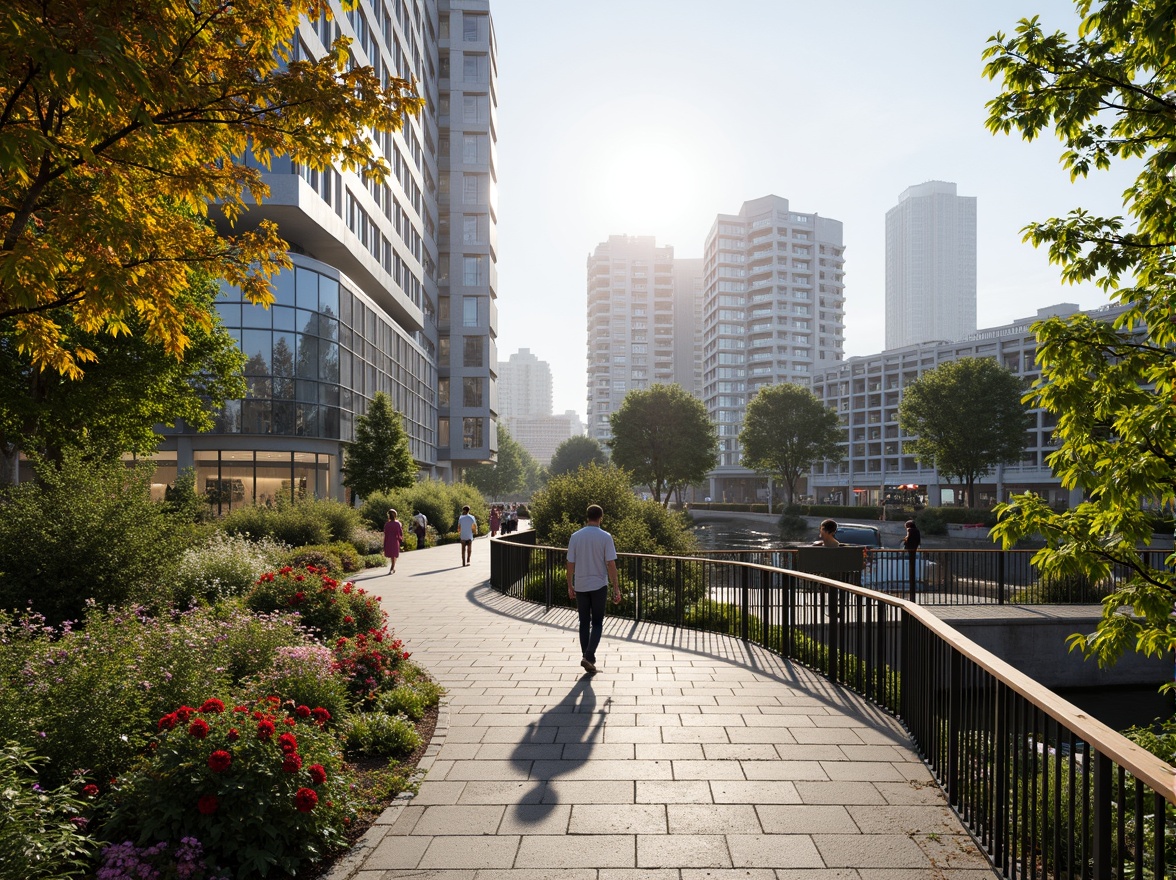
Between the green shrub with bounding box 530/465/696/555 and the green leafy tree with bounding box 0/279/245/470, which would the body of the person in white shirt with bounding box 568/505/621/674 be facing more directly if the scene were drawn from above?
the green shrub

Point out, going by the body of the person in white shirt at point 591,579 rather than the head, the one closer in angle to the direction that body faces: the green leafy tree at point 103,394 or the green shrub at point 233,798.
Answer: the green leafy tree

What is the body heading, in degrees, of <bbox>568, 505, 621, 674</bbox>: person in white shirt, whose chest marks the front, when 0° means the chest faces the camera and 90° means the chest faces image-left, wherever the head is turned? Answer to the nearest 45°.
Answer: approximately 180°

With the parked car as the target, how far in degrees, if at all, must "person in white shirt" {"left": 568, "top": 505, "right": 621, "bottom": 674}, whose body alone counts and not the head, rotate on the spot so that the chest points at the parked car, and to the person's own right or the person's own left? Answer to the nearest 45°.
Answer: approximately 45° to the person's own right

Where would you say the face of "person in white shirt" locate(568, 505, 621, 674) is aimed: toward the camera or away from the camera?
away from the camera

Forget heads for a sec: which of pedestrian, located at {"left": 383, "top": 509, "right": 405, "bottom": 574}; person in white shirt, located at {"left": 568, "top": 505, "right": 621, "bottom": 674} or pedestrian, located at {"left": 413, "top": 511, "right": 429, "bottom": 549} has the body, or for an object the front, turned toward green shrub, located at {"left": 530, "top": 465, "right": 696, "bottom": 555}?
the person in white shirt

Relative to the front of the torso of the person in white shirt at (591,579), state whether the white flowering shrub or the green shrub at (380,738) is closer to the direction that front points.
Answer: the white flowering shrub

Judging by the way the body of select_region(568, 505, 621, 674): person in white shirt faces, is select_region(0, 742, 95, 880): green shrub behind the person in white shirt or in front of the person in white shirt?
behind
